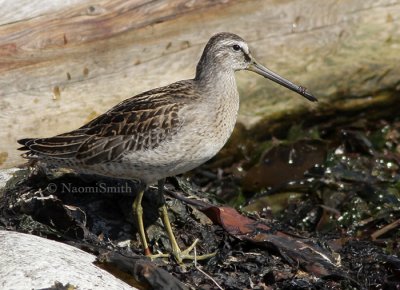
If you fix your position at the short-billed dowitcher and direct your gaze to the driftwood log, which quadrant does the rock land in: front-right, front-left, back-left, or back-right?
back-left

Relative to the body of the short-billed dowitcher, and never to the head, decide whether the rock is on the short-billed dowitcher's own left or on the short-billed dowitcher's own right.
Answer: on the short-billed dowitcher's own right

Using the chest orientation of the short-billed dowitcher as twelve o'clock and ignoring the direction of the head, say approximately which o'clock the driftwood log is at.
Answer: The driftwood log is roughly at 9 o'clock from the short-billed dowitcher.

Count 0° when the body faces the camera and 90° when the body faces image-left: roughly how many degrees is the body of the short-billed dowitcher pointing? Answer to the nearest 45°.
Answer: approximately 270°
